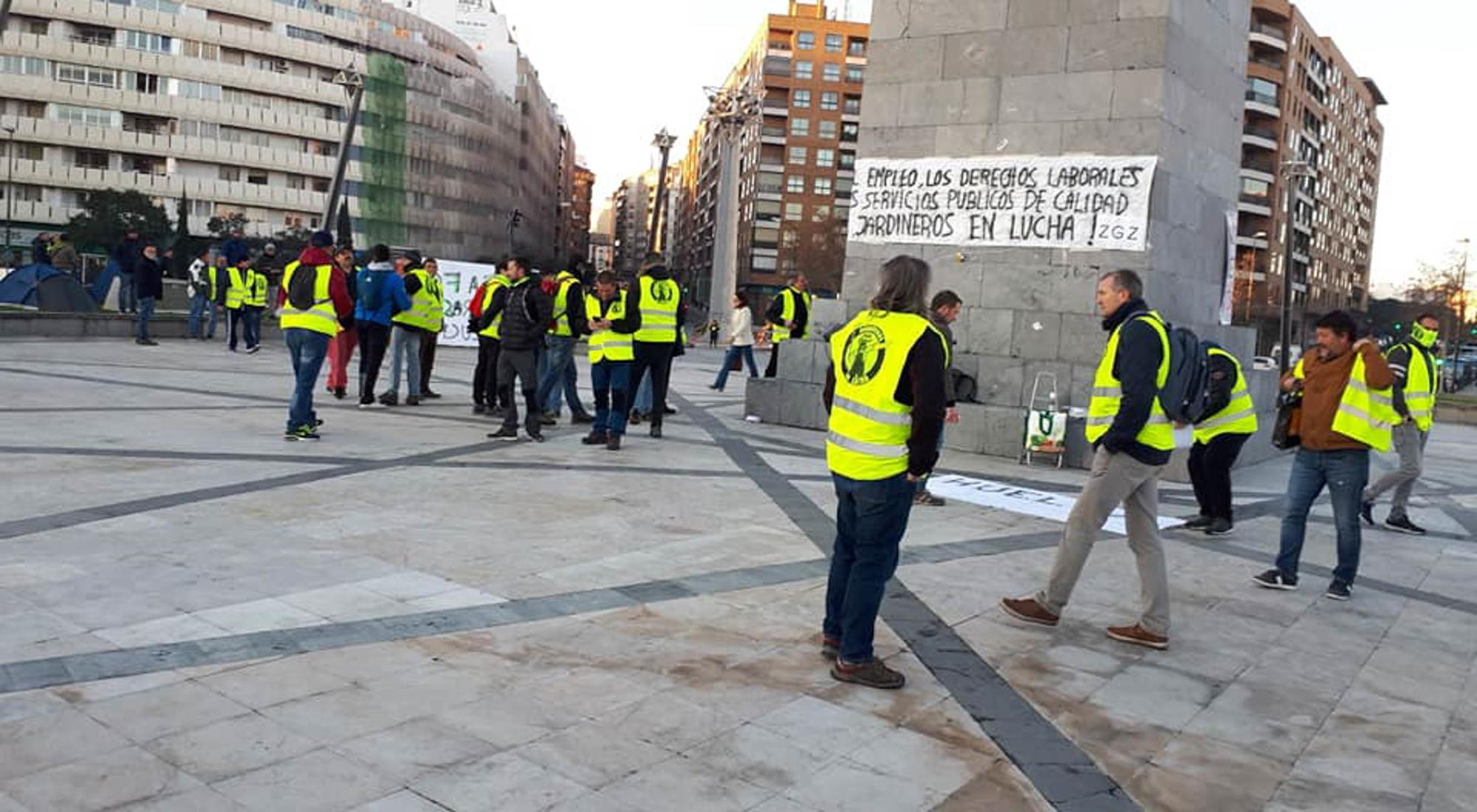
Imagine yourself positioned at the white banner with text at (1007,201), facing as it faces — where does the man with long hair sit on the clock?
The man with long hair is roughly at 12 o'clock from the white banner with text.

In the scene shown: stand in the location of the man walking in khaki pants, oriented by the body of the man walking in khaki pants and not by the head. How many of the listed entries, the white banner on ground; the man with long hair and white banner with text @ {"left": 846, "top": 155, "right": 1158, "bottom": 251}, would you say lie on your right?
2

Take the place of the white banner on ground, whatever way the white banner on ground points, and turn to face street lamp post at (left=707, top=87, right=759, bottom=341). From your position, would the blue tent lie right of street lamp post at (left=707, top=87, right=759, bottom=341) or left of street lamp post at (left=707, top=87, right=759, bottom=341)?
left

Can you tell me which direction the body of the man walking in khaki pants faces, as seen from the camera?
to the viewer's left

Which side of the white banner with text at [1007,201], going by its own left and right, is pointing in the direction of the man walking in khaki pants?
front

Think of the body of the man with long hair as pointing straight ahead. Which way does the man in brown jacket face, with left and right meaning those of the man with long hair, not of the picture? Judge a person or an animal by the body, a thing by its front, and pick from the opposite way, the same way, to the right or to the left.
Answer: the opposite way

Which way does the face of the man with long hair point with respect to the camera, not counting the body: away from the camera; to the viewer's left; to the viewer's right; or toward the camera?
away from the camera

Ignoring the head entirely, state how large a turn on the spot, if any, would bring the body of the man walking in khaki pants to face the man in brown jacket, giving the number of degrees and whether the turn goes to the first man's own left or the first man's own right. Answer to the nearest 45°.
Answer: approximately 135° to the first man's own right

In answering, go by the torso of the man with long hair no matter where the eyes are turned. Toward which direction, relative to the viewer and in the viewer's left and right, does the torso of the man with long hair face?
facing away from the viewer and to the right of the viewer

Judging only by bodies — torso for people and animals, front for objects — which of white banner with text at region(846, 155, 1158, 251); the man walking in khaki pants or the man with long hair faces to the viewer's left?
the man walking in khaki pants

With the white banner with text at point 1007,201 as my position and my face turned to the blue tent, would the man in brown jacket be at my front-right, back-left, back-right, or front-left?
back-left

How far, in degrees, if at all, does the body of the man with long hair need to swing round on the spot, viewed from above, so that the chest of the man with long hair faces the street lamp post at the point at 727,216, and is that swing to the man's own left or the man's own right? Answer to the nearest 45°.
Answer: approximately 45° to the man's own left

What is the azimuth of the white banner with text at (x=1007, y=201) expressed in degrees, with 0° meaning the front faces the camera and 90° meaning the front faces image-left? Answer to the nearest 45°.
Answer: approximately 0°

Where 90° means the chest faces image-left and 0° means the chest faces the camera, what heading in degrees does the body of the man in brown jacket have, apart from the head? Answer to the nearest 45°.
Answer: approximately 45°

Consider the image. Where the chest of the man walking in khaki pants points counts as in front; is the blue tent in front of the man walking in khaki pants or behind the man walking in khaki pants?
in front

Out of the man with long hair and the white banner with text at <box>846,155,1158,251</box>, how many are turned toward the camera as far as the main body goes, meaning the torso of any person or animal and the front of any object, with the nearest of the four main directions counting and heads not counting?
1
